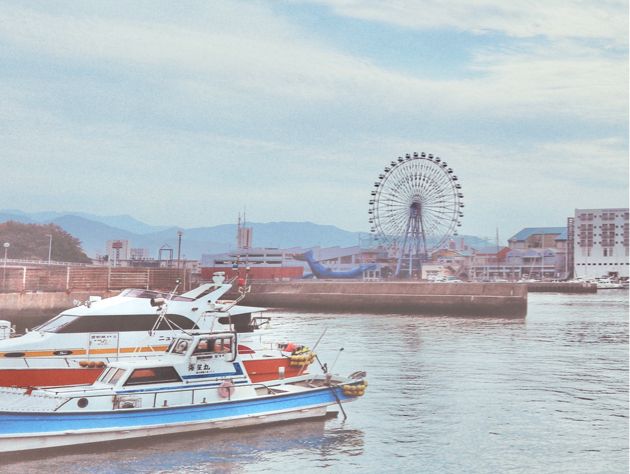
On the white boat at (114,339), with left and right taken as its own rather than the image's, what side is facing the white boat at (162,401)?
left

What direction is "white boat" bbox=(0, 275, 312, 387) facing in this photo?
to the viewer's left
